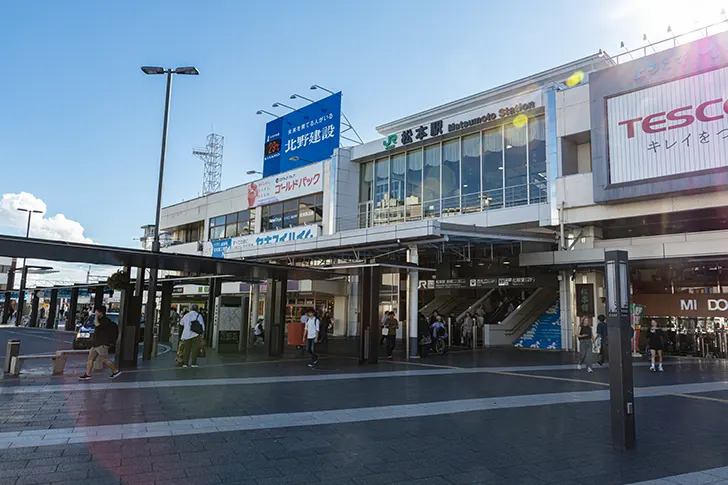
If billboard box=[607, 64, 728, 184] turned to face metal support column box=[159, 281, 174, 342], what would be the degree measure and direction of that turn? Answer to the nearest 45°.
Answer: approximately 45° to its right

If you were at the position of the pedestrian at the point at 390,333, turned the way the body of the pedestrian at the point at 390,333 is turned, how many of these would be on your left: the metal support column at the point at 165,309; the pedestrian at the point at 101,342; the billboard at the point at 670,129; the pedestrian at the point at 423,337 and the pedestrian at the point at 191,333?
2

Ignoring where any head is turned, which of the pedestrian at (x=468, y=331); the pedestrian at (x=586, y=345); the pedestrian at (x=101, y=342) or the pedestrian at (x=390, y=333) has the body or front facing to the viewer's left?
the pedestrian at (x=101, y=342)

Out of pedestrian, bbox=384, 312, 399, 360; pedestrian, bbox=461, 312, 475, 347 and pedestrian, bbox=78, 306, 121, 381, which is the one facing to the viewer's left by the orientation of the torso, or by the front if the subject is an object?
pedestrian, bbox=78, 306, 121, 381

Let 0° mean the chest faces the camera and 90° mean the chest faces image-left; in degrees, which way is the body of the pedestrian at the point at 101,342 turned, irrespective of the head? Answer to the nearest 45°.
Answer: approximately 90°

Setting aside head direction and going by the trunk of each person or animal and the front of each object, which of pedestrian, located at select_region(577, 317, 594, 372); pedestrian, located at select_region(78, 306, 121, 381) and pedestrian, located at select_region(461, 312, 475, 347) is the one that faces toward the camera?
pedestrian, located at select_region(577, 317, 594, 372)

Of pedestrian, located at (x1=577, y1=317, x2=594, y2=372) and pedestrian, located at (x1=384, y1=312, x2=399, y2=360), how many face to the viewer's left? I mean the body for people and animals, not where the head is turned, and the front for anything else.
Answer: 0

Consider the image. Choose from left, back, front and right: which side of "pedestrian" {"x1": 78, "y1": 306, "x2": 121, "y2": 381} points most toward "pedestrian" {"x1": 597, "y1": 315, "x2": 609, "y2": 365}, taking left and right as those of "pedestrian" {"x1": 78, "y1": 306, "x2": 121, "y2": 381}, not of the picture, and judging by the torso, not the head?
back

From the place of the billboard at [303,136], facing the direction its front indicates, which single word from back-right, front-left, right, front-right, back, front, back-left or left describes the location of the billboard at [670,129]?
left

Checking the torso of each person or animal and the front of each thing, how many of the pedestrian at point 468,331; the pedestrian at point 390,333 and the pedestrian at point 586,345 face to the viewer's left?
0

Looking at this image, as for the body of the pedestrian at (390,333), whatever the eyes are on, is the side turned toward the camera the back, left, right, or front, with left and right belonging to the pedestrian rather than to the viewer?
front

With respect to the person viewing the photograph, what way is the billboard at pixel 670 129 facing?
facing the viewer and to the left of the viewer
